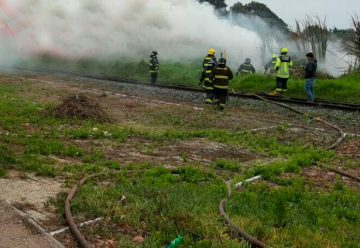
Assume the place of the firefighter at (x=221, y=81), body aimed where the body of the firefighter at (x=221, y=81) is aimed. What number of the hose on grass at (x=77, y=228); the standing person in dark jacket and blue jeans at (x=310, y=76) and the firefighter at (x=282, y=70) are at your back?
1
